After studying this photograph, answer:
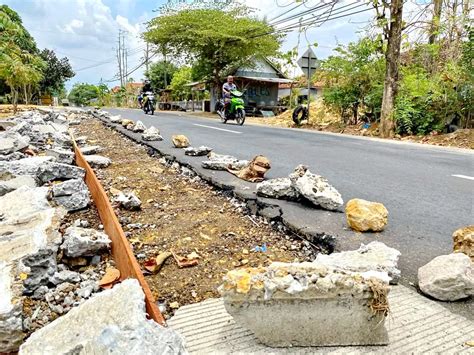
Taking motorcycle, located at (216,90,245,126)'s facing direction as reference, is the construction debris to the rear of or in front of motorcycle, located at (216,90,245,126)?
in front

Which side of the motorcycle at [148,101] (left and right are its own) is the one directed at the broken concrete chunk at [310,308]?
front

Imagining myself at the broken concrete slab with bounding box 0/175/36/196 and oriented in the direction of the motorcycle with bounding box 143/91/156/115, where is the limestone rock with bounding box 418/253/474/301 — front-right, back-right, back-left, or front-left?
back-right

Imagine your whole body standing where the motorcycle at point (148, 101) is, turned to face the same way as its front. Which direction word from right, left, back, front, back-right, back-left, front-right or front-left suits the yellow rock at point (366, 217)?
front

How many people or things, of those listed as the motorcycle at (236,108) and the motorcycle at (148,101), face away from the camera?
0

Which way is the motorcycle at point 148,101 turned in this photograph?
toward the camera

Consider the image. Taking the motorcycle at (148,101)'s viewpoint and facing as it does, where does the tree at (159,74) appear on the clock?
The tree is roughly at 6 o'clock from the motorcycle.

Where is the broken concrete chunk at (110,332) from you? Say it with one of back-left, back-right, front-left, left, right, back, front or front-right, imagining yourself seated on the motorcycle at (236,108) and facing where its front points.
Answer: front-right

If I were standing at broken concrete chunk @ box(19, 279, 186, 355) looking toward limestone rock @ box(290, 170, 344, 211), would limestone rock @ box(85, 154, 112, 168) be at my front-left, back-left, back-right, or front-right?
front-left
